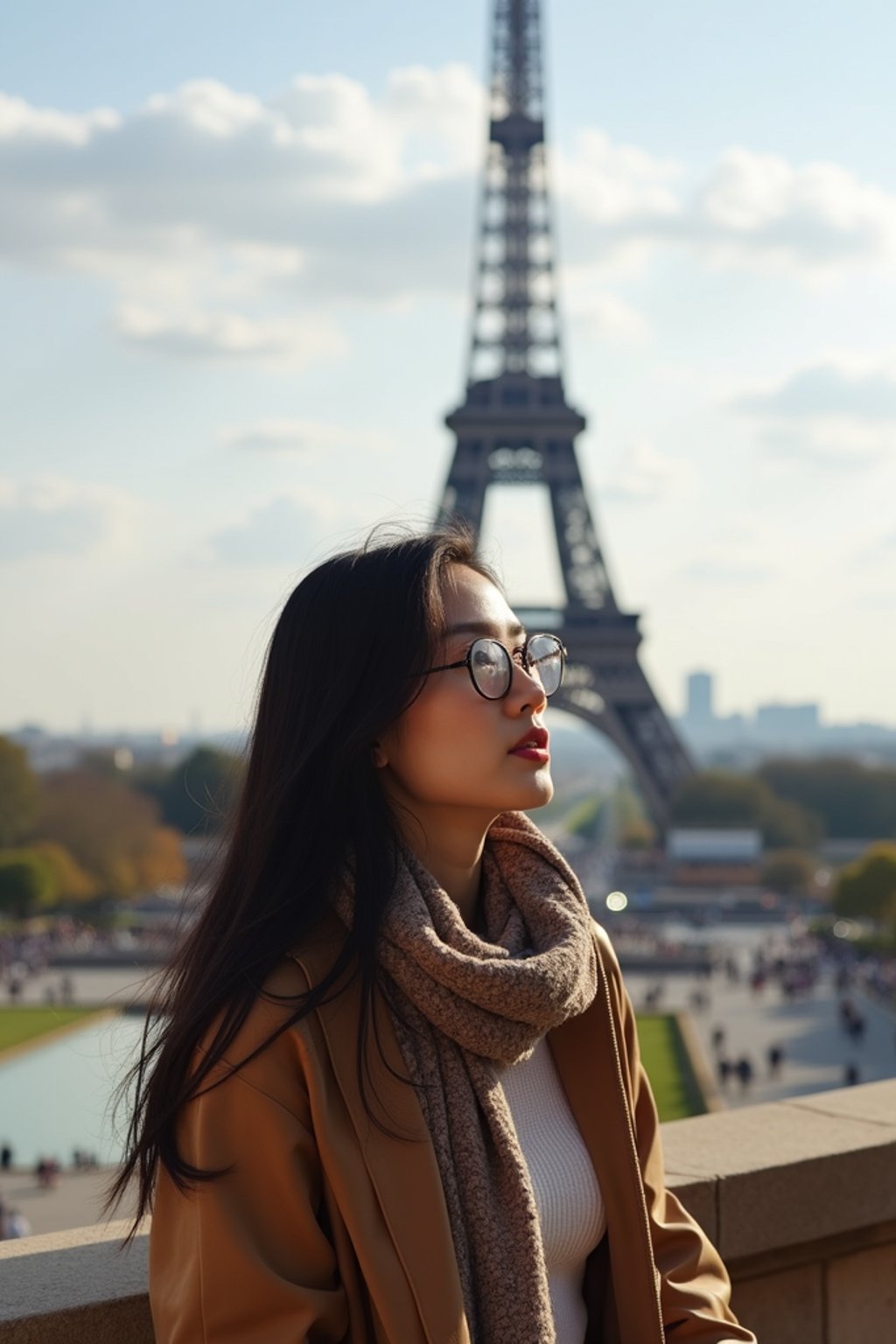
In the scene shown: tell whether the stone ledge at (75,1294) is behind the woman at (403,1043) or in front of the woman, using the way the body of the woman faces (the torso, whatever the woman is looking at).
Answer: behind

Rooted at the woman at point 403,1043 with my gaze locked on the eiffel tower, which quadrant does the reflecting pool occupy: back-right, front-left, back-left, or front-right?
front-left

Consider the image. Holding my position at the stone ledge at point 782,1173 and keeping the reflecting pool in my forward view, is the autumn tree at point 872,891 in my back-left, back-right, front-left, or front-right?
front-right

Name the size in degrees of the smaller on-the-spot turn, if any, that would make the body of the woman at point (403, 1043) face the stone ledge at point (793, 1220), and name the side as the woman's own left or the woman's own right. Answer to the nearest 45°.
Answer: approximately 90° to the woman's own left

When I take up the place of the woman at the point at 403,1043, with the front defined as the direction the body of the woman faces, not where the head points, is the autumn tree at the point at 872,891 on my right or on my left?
on my left

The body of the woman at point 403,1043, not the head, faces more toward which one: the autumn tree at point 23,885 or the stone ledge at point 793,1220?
the stone ledge

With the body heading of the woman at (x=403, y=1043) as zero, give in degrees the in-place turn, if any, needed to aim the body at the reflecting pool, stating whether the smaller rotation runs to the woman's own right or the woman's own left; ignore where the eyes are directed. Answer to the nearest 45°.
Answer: approximately 135° to the woman's own left

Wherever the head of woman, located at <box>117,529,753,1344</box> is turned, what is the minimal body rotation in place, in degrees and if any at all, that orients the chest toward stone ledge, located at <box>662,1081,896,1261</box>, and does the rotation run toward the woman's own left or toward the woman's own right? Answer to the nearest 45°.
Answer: approximately 90° to the woman's own left

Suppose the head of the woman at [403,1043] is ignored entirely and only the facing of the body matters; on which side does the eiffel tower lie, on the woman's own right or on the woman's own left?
on the woman's own left

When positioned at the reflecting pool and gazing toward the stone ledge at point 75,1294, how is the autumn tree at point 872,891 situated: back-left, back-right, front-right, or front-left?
back-left

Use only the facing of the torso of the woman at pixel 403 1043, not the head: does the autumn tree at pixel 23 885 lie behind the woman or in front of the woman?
behind
